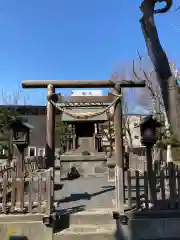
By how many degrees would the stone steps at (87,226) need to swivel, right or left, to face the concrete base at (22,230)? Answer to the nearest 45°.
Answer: approximately 90° to its right

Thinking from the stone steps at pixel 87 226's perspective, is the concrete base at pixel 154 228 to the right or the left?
on its left

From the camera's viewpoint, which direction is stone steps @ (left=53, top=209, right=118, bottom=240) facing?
toward the camera

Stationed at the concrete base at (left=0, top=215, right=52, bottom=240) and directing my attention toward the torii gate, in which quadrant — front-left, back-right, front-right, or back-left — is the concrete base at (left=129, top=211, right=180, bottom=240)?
front-right
